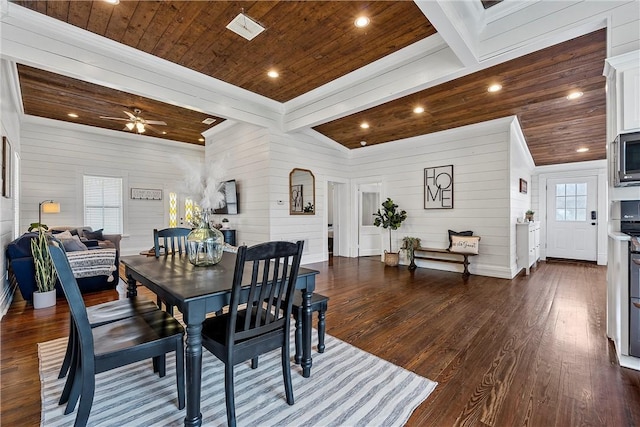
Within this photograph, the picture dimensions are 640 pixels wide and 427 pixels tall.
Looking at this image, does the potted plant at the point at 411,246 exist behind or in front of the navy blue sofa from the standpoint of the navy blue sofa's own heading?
in front

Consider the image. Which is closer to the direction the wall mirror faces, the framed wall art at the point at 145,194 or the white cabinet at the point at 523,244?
the white cabinet

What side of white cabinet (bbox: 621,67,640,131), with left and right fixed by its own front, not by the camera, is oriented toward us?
left

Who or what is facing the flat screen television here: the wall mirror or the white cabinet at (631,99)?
the white cabinet

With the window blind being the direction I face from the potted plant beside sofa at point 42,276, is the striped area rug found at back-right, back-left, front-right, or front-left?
back-right

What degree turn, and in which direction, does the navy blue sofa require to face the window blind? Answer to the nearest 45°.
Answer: approximately 135° to its left

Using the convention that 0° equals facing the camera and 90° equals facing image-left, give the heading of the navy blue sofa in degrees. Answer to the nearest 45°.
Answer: approximately 315°

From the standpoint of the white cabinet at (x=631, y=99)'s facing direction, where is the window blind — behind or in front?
in front

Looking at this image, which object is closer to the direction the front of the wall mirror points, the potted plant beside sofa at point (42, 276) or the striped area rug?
the striped area rug

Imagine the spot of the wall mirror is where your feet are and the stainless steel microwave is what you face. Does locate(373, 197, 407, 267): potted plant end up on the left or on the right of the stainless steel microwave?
left

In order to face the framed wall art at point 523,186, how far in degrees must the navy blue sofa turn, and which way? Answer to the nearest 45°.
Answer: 0° — it already faces it
